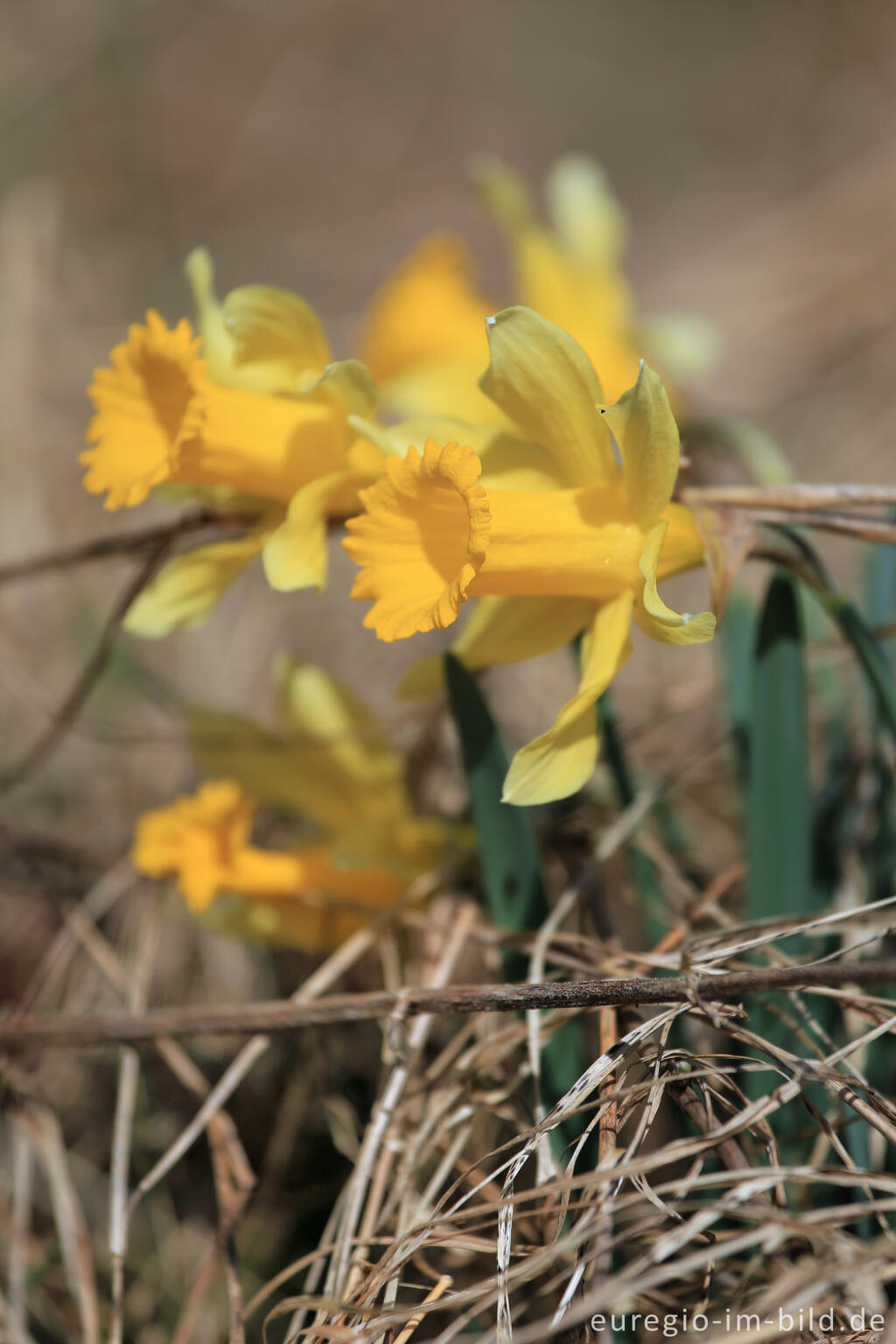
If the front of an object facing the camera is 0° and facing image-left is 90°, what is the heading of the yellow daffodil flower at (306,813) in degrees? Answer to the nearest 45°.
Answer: approximately 90°
